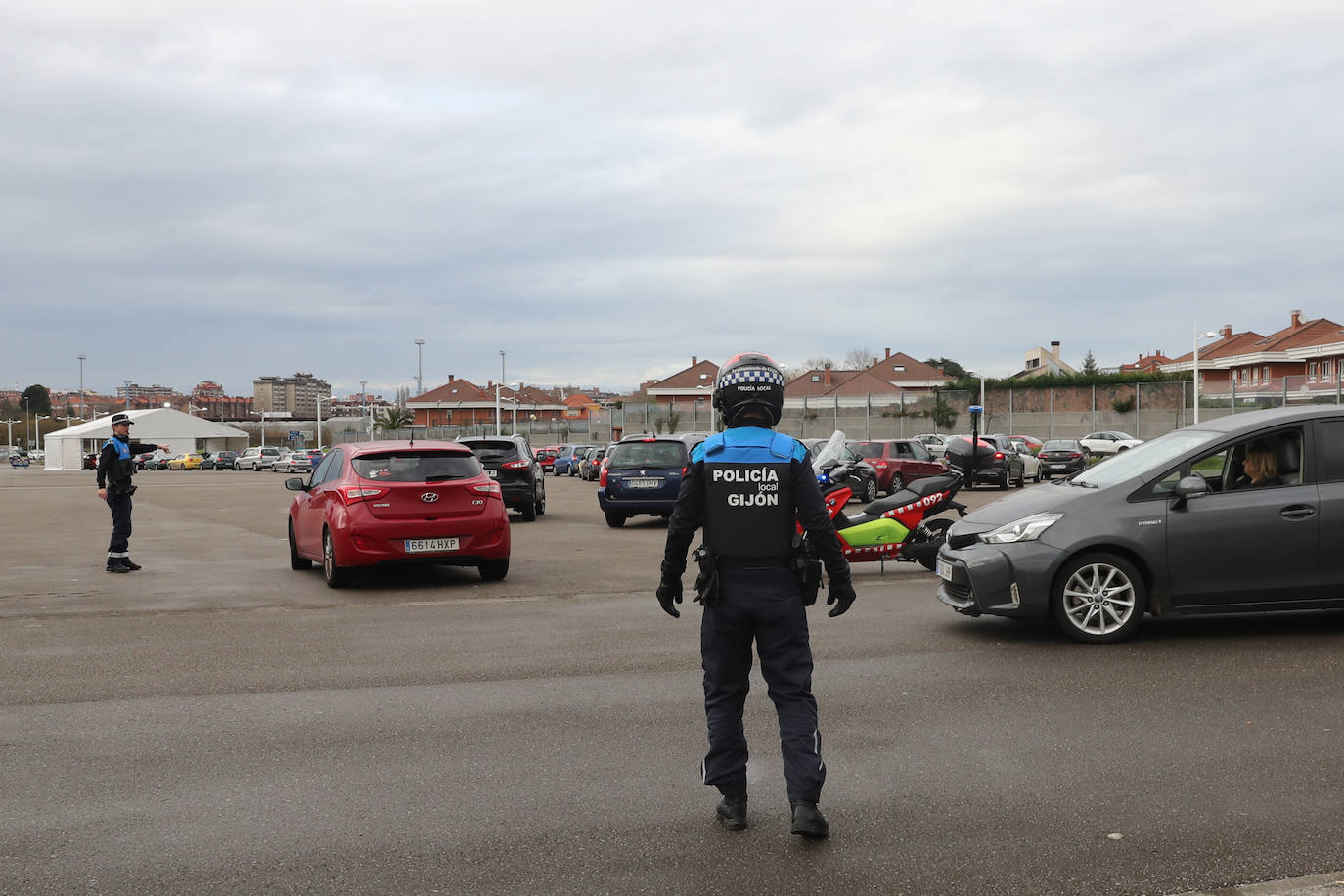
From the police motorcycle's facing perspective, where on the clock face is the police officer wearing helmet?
The police officer wearing helmet is roughly at 9 o'clock from the police motorcycle.

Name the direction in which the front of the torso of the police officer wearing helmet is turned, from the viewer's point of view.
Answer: away from the camera

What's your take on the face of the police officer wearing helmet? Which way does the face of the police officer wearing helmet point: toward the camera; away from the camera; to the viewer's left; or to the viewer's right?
away from the camera

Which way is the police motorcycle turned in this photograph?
to the viewer's left

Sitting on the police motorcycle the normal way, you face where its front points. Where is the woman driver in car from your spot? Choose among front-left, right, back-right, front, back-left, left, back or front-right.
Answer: back-left

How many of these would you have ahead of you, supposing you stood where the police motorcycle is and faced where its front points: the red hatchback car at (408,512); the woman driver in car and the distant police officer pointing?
2

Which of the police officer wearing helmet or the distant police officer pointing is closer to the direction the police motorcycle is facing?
the distant police officer pointing

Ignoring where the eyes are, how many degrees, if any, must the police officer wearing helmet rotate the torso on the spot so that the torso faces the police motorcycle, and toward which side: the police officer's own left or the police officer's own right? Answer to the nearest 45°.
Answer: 0° — they already face it

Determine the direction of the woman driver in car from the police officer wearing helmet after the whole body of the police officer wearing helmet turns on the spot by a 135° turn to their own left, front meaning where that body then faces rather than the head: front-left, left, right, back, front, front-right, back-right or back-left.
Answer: back

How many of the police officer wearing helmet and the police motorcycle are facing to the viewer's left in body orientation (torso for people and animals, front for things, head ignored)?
1

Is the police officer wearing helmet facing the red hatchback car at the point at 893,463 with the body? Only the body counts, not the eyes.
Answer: yes

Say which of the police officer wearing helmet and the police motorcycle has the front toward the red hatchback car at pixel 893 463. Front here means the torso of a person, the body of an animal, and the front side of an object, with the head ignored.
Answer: the police officer wearing helmet

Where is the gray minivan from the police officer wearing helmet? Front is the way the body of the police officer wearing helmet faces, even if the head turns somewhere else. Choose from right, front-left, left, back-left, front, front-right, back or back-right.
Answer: front-right
